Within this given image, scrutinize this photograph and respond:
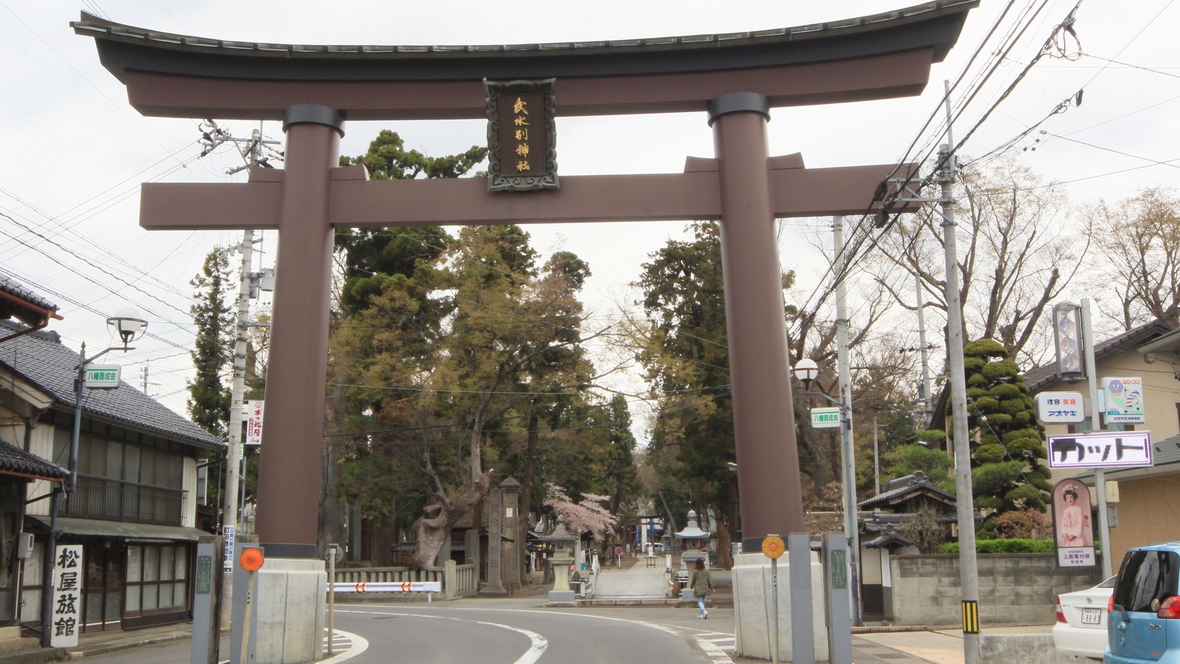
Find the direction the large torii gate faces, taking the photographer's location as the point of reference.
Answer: facing the viewer

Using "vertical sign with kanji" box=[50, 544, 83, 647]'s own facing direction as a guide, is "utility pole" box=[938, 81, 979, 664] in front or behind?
in front

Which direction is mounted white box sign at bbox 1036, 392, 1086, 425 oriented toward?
toward the camera

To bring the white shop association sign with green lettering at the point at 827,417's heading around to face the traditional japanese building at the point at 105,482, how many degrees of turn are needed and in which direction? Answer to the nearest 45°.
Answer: approximately 90° to its right

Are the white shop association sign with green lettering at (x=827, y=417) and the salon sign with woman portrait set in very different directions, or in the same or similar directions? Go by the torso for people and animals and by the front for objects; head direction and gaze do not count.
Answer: same or similar directions

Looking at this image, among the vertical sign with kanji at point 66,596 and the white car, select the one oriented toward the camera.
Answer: the vertical sign with kanji

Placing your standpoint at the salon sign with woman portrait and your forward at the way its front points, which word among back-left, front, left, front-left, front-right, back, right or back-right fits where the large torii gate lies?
front-right

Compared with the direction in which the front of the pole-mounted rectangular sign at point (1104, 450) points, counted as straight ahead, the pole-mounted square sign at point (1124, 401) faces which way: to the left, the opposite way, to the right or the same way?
the same way

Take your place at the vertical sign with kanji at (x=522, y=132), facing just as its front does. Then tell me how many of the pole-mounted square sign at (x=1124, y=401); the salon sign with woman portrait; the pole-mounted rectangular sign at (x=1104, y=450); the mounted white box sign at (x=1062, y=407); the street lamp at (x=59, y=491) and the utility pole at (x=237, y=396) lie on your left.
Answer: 4

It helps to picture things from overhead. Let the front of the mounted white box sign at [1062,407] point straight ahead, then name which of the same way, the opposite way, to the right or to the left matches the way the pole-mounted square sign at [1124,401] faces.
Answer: the same way

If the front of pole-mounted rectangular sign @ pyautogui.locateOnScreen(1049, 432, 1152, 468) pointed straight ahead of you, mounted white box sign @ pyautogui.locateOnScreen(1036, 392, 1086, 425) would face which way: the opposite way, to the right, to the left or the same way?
the same way

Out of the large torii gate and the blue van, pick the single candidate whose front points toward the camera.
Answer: the large torii gate

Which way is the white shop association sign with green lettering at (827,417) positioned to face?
toward the camera

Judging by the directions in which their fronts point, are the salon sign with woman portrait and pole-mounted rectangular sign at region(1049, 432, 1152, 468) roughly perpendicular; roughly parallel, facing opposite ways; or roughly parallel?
roughly parallel

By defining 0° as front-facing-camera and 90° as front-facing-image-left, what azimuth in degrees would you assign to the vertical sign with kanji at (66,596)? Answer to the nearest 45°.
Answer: approximately 0°

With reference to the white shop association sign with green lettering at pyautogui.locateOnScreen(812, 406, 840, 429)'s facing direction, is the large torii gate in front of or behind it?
in front

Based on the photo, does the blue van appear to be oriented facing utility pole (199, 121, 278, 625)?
no

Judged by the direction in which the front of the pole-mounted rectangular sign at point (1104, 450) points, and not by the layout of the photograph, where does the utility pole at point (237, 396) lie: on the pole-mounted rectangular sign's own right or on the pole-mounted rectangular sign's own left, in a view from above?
on the pole-mounted rectangular sign's own right

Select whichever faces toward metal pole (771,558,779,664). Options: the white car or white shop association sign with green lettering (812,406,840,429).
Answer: the white shop association sign with green lettering

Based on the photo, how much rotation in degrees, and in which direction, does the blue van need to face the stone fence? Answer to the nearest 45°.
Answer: approximately 90° to its left
